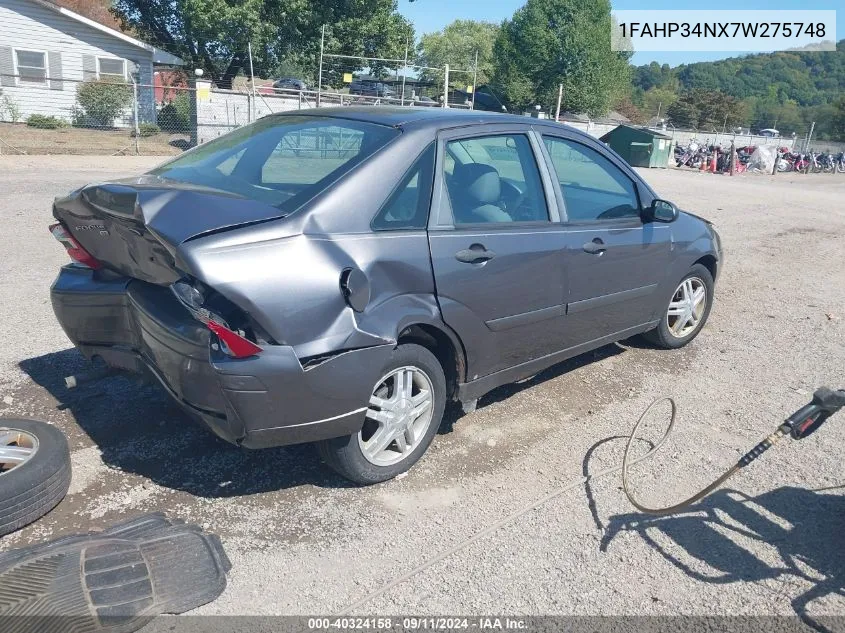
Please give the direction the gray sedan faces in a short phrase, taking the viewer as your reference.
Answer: facing away from the viewer and to the right of the viewer

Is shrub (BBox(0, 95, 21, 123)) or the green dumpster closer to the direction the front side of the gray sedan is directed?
the green dumpster

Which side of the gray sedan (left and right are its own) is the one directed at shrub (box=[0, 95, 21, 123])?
left

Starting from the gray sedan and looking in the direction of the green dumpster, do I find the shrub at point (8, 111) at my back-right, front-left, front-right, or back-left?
front-left

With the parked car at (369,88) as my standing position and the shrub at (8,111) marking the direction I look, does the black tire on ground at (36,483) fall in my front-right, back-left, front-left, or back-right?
front-left

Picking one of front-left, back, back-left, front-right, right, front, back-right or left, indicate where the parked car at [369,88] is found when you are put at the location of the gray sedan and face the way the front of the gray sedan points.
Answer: front-left

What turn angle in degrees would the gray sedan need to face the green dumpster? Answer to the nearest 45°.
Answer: approximately 45° to its left

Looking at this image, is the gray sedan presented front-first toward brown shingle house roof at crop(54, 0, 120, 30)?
no

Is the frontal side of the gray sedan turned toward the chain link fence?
no

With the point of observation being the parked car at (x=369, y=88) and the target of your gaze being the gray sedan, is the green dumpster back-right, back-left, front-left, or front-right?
front-left

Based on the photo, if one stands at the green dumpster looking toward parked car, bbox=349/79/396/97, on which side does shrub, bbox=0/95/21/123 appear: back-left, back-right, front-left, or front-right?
front-left

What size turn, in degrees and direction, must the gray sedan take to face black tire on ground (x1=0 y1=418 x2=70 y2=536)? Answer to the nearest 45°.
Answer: approximately 180°
